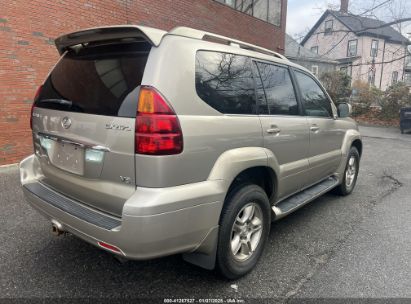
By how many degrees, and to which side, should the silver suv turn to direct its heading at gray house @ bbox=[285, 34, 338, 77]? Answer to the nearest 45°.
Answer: approximately 45° to its left

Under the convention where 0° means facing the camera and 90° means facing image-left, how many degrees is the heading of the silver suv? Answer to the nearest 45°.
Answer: approximately 225°
